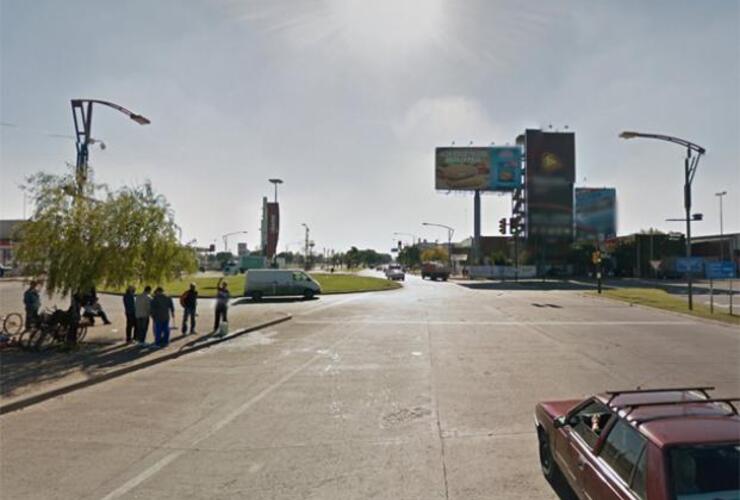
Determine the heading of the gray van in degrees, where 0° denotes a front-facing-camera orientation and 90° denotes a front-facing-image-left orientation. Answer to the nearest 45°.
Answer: approximately 270°

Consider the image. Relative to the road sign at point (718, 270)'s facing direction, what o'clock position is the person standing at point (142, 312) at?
The person standing is roughly at 1 o'clock from the road sign.

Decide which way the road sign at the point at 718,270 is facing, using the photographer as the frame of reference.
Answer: facing the viewer

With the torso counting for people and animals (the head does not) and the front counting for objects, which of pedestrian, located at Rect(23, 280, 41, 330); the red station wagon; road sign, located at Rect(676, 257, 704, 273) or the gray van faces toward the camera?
the road sign

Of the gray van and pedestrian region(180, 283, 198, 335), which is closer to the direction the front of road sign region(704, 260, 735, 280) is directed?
the pedestrian

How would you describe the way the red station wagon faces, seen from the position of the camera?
facing away from the viewer and to the left of the viewer

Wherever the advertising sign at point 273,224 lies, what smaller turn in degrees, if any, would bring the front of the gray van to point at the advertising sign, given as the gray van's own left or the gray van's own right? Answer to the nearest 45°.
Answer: approximately 90° to the gray van's own left

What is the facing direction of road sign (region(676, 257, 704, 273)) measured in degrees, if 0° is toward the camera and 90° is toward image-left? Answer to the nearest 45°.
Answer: approximately 0°

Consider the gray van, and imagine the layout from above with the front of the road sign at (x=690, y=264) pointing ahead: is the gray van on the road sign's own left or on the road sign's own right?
on the road sign's own right

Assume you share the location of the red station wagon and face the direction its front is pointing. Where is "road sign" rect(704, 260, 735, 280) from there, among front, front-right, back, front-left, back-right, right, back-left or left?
front-right

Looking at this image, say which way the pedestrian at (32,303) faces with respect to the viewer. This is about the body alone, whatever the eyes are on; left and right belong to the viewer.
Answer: facing to the right of the viewer

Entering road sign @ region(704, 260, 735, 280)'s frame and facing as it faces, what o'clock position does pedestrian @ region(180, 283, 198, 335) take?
The pedestrian is roughly at 1 o'clock from the road sign.

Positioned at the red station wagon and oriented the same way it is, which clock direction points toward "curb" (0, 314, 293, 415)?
The curb is roughly at 11 o'clock from the red station wagon.

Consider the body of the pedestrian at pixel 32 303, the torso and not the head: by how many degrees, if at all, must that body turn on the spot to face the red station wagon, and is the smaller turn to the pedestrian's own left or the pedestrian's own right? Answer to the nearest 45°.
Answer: approximately 90° to the pedestrian's own right

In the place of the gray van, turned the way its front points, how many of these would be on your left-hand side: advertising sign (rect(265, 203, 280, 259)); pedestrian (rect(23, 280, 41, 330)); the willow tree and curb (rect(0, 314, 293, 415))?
1

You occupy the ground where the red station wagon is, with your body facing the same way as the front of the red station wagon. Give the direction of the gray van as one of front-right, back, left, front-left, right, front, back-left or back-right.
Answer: front
